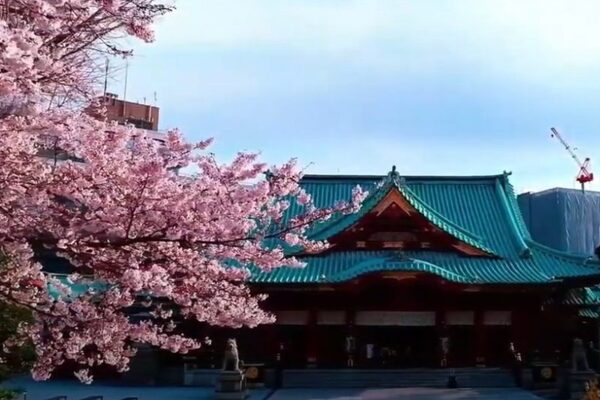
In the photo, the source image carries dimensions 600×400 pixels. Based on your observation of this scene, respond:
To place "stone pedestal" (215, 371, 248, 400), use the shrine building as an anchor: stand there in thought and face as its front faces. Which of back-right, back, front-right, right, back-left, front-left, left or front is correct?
front-right

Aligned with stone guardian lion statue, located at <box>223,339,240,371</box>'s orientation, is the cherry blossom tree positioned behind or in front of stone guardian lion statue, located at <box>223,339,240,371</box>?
in front

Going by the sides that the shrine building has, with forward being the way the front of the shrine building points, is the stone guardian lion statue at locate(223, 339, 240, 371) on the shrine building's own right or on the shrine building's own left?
on the shrine building's own right

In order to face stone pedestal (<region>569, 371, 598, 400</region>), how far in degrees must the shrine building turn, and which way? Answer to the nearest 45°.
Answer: approximately 45° to its left

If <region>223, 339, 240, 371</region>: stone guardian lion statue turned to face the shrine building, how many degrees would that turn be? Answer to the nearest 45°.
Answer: approximately 135° to its left

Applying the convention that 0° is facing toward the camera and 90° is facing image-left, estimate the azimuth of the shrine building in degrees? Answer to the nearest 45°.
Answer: approximately 0°

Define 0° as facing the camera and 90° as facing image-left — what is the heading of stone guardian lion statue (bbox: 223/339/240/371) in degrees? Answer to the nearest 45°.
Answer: approximately 0°

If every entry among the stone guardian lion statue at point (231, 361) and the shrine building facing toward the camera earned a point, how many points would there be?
2

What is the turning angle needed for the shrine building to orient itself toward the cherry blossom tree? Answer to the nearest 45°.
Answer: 0° — it already faces it

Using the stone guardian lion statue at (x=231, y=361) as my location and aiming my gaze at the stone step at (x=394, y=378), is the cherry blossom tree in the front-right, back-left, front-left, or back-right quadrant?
back-right
